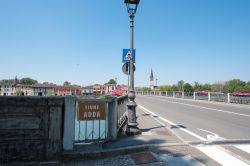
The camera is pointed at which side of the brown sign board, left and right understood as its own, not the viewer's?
front

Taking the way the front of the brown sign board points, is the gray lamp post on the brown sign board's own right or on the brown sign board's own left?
on the brown sign board's own left
